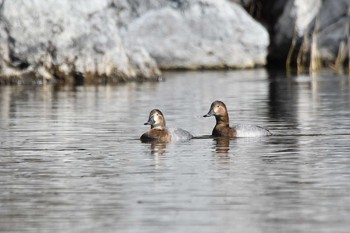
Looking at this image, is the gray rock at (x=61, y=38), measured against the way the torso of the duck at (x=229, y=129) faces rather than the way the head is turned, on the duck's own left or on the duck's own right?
on the duck's own right

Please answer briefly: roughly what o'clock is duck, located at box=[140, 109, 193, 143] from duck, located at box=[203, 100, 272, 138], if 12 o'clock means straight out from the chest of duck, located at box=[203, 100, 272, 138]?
duck, located at box=[140, 109, 193, 143] is roughly at 11 o'clock from duck, located at box=[203, 100, 272, 138].

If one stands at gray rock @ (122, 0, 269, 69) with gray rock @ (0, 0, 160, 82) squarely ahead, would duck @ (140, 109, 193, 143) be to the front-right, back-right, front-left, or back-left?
front-left

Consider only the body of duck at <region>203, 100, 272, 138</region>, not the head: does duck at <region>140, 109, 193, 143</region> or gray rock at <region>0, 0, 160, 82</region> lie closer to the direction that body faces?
the duck

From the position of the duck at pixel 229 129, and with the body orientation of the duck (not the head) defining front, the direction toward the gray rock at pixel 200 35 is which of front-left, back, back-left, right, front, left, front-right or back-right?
right

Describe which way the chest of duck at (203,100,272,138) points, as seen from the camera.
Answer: to the viewer's left

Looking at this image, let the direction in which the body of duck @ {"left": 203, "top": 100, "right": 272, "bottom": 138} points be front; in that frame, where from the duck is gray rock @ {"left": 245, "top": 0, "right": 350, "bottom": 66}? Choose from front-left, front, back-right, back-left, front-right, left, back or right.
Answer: right
